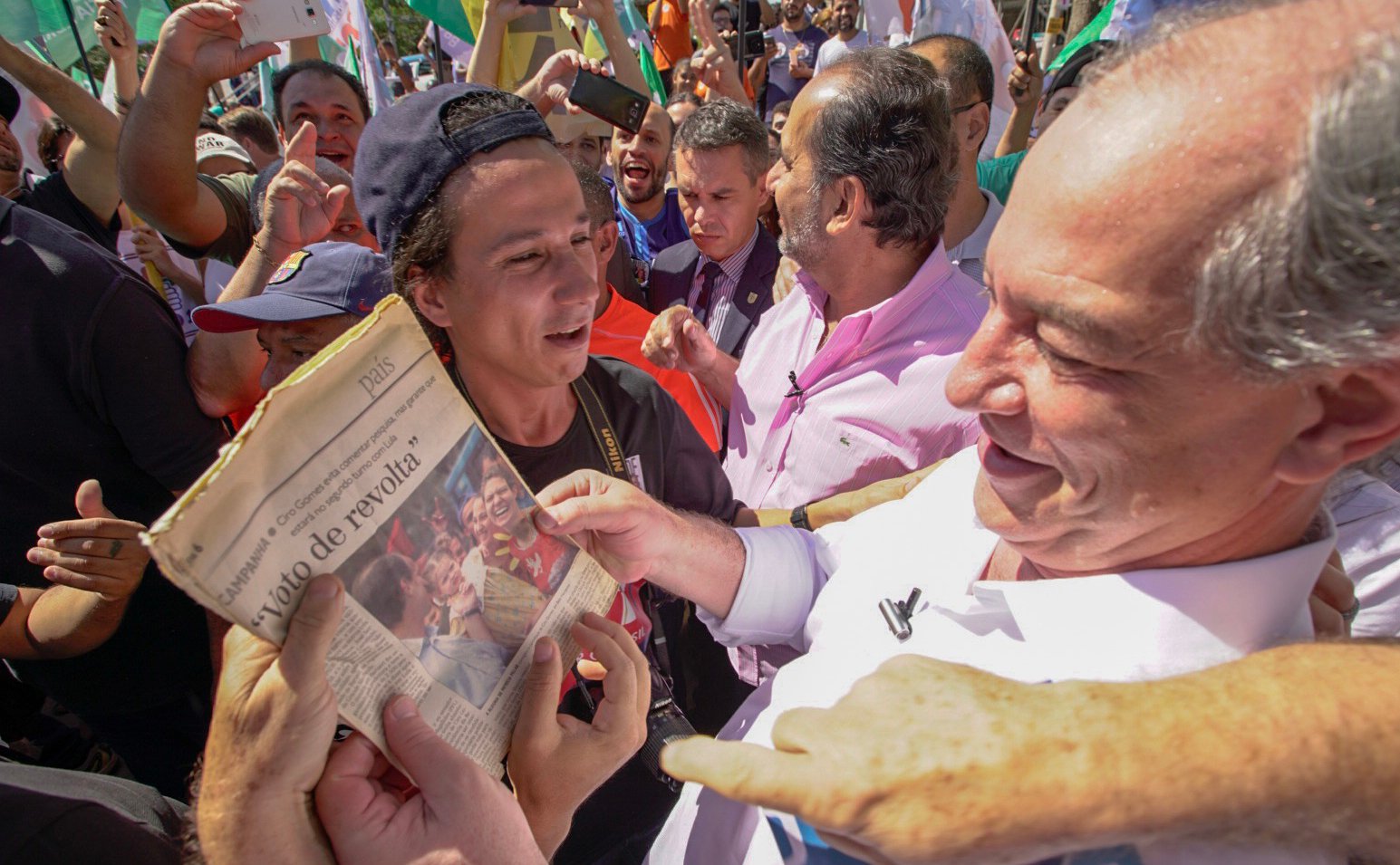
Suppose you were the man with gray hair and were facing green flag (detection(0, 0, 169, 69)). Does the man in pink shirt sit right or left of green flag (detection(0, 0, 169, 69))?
right

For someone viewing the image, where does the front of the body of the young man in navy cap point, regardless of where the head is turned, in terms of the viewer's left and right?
facing the viewer and to the right of the viewer

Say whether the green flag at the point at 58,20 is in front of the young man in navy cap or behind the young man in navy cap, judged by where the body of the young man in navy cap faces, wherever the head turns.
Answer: behind

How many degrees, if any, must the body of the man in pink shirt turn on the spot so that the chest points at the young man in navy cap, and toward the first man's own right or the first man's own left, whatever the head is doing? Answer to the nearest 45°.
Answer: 0° — they already face them

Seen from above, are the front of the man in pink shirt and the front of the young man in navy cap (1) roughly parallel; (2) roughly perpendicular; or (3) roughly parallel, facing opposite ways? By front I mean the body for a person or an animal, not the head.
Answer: roughly perpendicular

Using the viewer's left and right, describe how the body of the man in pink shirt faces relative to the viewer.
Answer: facing the viewer and to the left of the viewer

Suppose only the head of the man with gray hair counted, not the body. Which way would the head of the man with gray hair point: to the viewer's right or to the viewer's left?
to the viewer's left

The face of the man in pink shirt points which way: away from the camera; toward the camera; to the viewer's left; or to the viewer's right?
to the viewer's left

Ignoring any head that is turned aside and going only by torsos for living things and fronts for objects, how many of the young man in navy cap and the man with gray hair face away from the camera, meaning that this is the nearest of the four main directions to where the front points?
0

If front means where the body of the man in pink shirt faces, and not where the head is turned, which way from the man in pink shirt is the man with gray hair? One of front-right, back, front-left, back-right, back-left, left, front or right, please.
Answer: front-left

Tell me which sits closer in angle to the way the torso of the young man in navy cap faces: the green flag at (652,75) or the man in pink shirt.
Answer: the man in pink shirt

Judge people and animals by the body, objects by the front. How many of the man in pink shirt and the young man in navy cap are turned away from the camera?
0
